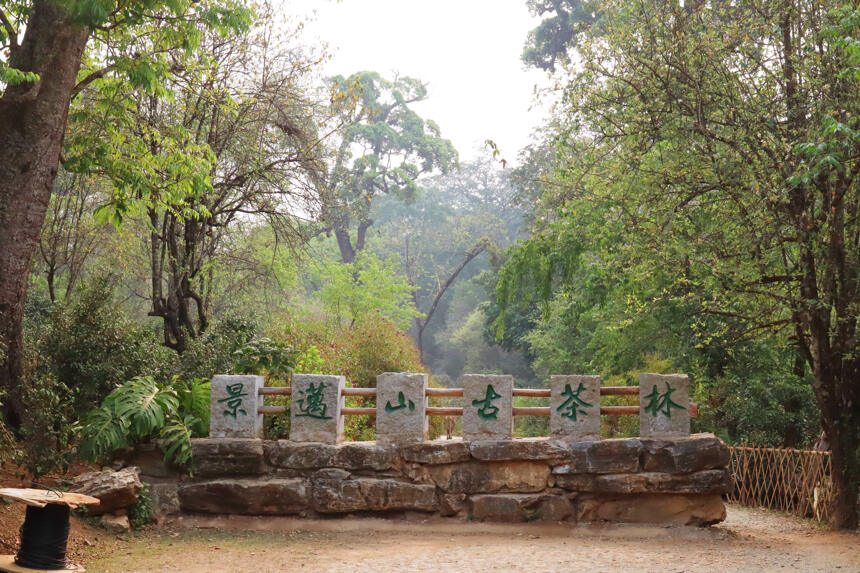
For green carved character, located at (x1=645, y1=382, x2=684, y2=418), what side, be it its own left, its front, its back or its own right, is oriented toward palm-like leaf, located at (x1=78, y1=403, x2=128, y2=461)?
right

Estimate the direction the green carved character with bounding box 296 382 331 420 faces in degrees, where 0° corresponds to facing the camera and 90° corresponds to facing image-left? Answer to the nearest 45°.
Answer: approximately 0°

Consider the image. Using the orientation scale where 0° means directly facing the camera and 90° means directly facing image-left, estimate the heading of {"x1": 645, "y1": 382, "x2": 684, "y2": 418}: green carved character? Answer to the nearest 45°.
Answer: approximately 0°

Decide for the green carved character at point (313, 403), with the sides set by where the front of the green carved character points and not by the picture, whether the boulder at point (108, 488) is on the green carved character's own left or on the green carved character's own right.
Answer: on the green carved character's own right

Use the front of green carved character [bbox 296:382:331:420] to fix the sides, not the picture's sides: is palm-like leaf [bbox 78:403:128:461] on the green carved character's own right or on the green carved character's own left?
on the green carved character's own right

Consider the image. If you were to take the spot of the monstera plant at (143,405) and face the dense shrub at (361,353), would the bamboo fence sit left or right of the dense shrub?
right

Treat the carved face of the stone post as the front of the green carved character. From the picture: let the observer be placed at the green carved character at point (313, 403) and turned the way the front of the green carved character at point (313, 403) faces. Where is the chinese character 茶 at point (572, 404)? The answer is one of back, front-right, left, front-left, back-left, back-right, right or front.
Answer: left

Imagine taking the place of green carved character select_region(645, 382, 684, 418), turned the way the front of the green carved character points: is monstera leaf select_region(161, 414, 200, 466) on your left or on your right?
on your right

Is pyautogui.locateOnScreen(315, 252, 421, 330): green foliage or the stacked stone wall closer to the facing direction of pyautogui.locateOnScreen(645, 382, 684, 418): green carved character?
the stacked stone wall

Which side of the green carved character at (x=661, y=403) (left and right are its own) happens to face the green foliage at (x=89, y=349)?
right

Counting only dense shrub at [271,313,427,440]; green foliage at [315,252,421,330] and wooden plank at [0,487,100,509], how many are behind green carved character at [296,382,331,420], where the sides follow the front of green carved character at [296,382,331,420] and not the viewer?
2

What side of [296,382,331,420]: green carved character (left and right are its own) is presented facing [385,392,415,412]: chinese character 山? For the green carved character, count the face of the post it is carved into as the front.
left
